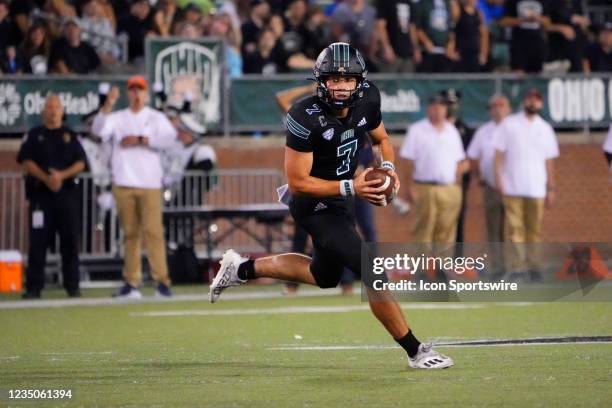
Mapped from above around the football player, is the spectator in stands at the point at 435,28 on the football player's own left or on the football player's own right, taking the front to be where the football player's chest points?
on the football player's own left

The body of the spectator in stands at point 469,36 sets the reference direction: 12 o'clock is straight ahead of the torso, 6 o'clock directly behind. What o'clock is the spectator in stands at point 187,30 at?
the spectator in stands at point 187,30 is roughly at 2 o'clock from the spectator in stands at point 469,36.

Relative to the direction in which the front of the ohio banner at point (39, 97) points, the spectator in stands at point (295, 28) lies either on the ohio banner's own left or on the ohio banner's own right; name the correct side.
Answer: on the ohio banner's own left

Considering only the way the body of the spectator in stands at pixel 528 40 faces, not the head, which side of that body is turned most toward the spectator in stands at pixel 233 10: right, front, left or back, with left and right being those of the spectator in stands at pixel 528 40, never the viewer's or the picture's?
right

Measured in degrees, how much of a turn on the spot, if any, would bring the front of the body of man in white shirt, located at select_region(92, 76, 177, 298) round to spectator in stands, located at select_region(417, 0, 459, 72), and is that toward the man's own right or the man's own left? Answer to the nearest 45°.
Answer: approximately 135° to the man's own left

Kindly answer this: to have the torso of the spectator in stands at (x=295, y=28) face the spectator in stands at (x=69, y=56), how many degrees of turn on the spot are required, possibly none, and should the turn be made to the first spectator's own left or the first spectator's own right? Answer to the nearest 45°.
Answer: approximately 45° to the first spectator's own right

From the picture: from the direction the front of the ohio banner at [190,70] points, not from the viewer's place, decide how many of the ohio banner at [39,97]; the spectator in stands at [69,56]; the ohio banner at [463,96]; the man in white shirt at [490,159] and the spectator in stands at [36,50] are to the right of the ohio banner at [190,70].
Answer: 3

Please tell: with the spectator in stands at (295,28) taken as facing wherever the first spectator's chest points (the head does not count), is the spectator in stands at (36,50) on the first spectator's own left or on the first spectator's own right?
on the first spectator's own right

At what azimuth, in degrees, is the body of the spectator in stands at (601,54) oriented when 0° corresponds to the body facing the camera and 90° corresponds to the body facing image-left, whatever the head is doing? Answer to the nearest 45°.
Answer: approximately 0°
